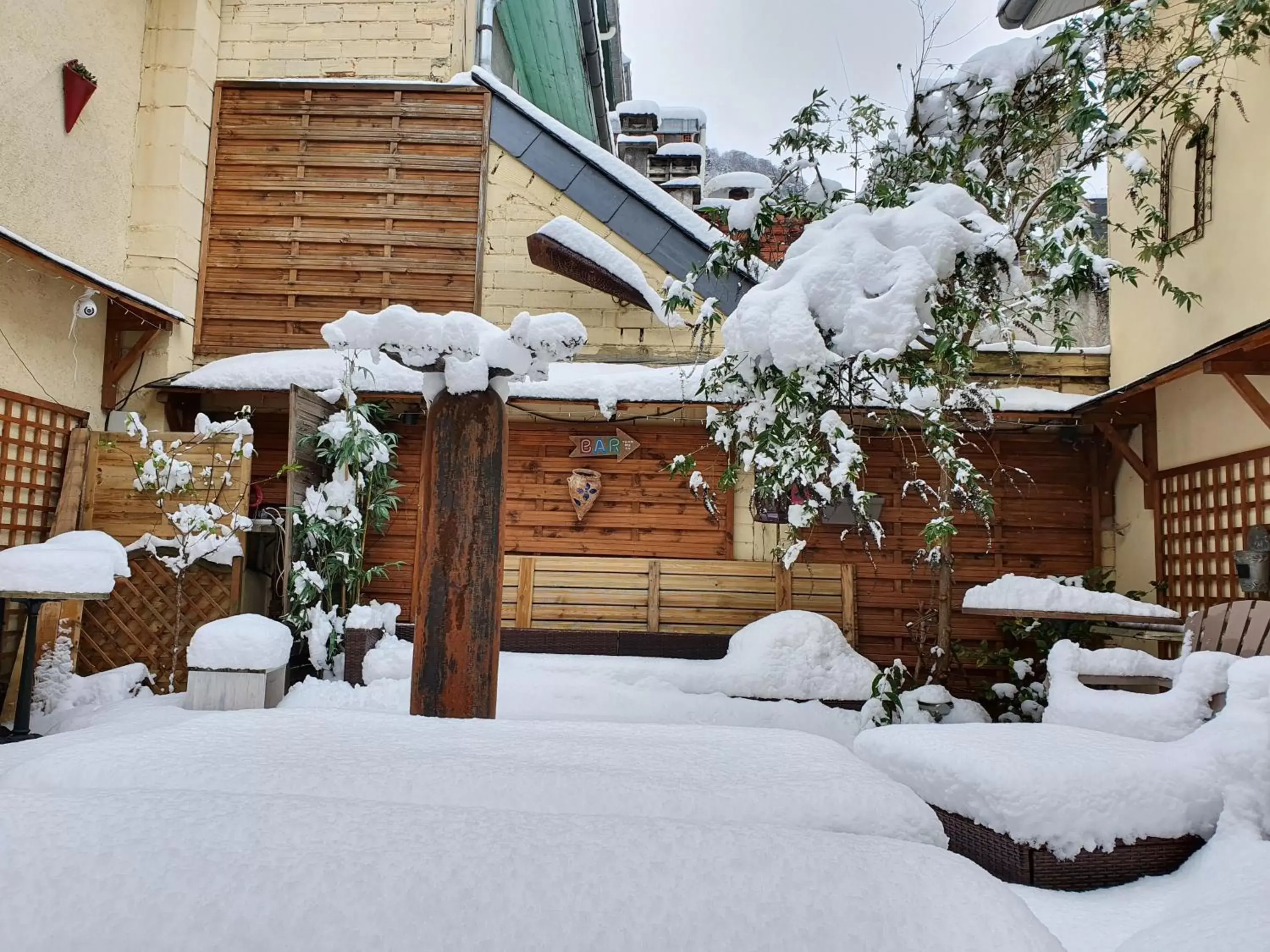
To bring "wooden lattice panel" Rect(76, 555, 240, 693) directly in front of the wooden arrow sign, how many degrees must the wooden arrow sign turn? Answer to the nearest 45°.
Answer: approximately 90° to its right

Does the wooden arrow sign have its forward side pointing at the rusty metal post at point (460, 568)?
yes

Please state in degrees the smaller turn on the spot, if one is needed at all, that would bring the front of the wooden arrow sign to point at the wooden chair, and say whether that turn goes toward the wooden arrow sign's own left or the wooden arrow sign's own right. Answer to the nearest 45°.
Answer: approximately 45° to the wooden arrow sign's own left

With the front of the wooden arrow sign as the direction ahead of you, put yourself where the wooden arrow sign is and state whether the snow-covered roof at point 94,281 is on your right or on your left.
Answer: on your right

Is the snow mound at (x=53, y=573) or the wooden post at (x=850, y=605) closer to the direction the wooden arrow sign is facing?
the snow mound

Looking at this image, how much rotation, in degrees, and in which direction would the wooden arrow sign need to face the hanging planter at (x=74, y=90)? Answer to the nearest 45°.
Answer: approximately 90° to its right

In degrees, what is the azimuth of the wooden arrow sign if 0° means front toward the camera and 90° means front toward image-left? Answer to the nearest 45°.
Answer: approximately 0°

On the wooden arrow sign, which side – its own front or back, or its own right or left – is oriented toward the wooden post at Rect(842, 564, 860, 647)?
left

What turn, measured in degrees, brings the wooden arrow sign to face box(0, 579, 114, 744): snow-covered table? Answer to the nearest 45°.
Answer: approximately 45° to its right
